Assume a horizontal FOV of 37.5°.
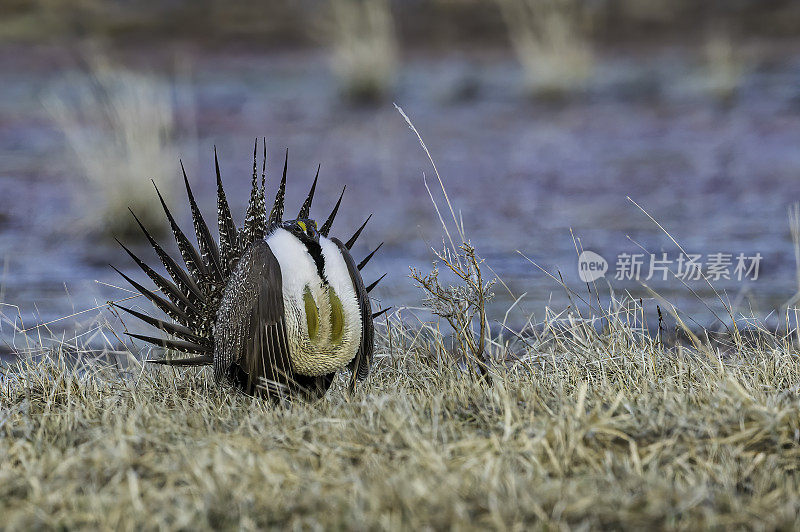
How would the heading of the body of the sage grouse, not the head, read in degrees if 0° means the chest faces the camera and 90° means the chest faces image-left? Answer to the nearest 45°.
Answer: approximately 315°

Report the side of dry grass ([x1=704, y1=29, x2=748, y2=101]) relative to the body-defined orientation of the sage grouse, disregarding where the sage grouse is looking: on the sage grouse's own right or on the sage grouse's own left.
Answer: on the sage grouse's own left

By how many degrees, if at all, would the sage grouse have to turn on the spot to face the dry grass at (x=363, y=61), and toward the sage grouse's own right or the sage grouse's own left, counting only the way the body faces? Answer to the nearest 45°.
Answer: approximately 135° to the sage grouse's own left

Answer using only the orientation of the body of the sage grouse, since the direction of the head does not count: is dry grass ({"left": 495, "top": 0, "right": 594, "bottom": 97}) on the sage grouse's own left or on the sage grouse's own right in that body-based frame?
on the sage grouse's own left
